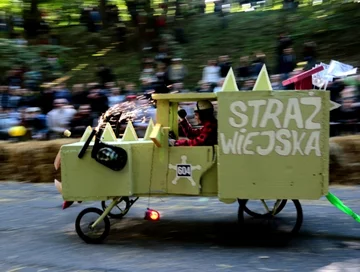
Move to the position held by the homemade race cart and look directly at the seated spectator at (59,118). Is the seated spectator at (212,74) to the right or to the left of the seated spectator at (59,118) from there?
right

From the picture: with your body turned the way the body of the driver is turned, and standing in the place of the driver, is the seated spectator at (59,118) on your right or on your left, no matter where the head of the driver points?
on your right

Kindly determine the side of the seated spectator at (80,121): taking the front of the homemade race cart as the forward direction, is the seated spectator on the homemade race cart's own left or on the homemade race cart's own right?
on the homemade race cart's own right

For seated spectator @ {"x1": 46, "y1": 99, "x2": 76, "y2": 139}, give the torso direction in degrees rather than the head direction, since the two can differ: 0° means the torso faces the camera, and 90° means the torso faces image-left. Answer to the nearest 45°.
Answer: approximately 0°

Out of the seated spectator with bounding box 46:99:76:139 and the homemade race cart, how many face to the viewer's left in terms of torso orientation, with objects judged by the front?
1

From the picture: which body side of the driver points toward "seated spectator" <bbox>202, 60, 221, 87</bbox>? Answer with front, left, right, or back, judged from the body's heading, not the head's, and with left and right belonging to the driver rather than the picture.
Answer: right

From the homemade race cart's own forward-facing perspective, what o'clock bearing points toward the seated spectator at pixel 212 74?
The seated spectator is roughly at 3 o'clock from the homemade race cart.

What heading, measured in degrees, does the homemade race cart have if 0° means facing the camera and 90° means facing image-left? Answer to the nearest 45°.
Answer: approximately 90°

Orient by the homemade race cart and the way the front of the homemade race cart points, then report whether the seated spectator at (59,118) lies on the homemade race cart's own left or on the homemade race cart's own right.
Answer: on the homemade race cart's own right

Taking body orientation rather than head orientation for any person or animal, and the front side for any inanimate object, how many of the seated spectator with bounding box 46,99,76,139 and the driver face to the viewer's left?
1

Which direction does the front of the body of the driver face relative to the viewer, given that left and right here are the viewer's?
facing to the left of the viewer

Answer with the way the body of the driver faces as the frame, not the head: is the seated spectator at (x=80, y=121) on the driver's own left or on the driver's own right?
on the driver's own right
